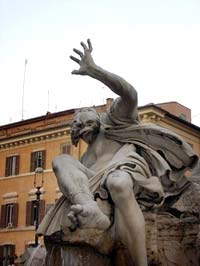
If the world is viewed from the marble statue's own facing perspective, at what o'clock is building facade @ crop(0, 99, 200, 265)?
The building facade is roughly at 4 o'clock from the marble statue.

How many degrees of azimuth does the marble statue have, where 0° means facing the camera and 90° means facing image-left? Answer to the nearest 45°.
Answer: approximately 45°
